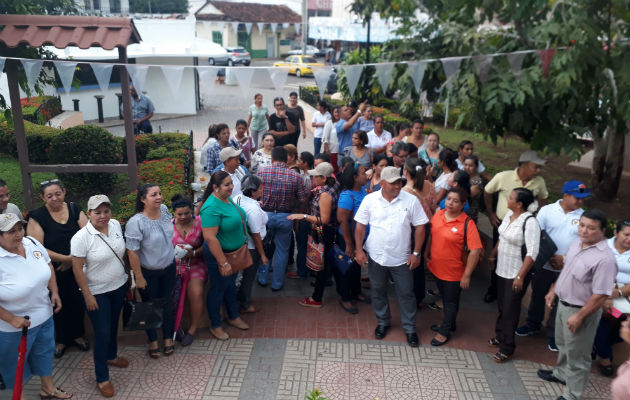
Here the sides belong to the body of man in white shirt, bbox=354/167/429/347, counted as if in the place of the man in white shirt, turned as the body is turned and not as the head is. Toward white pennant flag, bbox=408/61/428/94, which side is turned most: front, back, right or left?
back

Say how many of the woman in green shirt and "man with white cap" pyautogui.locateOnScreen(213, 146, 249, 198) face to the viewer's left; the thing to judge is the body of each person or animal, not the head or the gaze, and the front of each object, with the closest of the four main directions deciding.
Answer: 0

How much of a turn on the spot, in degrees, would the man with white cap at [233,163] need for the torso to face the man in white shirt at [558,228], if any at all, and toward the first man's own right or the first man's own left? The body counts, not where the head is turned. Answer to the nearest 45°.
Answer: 0° — they already face them

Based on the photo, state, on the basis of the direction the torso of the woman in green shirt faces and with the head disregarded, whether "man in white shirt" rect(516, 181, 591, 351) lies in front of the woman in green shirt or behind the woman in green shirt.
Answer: in front

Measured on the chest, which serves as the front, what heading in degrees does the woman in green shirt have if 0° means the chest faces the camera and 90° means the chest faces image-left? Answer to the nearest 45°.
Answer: approximately 315°

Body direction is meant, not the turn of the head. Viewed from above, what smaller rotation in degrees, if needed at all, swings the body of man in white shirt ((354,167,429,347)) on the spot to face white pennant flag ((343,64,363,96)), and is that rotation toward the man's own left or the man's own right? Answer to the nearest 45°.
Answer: approximately 180°

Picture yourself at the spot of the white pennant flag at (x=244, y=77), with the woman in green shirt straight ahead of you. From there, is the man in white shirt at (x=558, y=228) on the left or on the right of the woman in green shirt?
left

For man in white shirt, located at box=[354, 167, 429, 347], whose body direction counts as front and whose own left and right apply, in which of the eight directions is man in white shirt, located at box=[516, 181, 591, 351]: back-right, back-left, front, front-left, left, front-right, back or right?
left

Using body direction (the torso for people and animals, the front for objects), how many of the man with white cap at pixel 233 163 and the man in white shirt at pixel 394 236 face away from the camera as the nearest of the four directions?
0

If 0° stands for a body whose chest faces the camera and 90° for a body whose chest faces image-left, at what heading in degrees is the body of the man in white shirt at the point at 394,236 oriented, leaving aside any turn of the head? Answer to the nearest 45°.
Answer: approximately 0°
